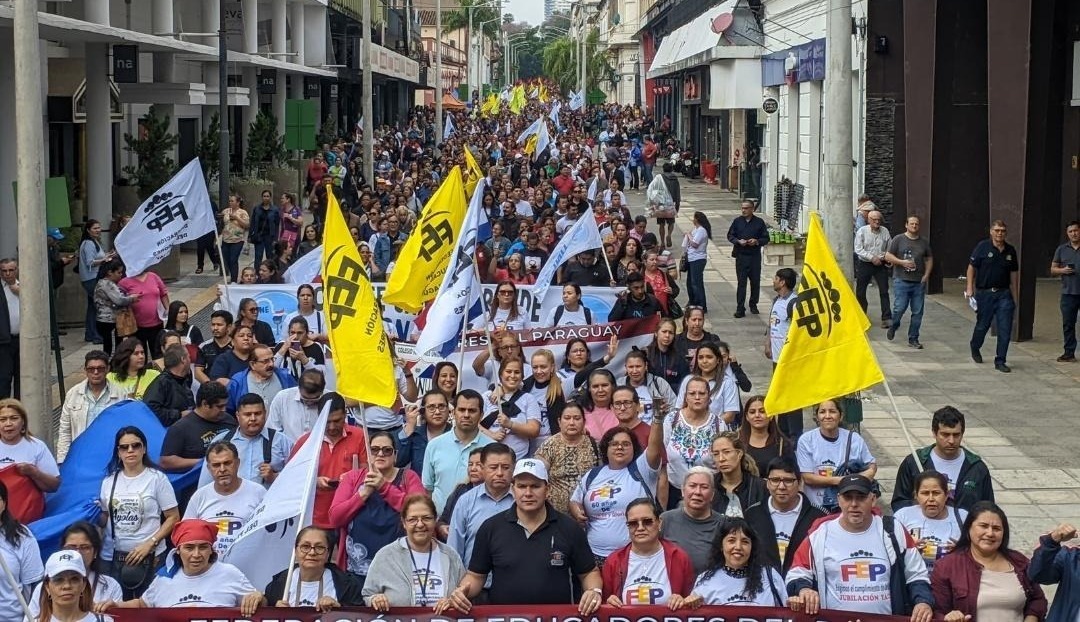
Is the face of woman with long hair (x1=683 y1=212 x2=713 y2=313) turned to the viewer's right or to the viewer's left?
to the viewer's left

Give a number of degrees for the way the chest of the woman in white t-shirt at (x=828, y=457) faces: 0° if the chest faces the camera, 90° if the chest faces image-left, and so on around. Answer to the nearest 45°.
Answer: approximately 0°

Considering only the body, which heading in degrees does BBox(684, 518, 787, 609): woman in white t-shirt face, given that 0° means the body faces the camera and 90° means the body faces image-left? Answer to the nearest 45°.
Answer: approximately 0°
